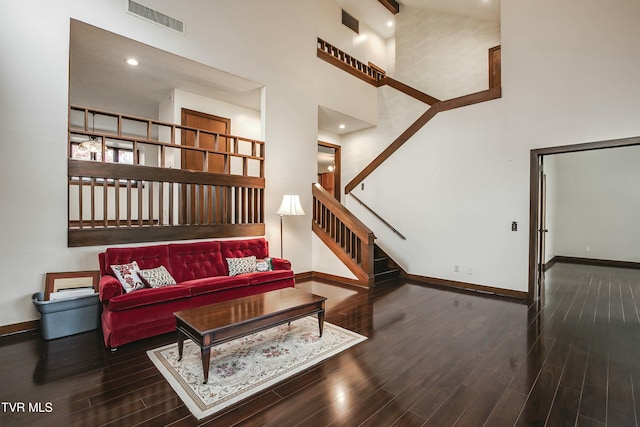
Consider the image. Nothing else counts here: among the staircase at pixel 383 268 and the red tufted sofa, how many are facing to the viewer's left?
0

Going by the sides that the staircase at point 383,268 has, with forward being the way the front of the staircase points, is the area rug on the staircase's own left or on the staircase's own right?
on the staircase's own right

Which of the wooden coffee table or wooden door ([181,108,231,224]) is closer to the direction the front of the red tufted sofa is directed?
the wooden coffee table

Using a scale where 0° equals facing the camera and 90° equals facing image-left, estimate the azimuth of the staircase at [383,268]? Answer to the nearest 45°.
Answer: approximately 315°

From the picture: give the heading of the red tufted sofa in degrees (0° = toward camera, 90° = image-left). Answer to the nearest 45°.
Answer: approximately 315°

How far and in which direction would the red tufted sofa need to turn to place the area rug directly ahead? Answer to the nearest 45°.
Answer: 0° — it already faces it

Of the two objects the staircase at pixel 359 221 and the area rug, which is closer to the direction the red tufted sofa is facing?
the area rug

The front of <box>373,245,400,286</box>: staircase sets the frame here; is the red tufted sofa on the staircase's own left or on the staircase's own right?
on the staircase's own right
